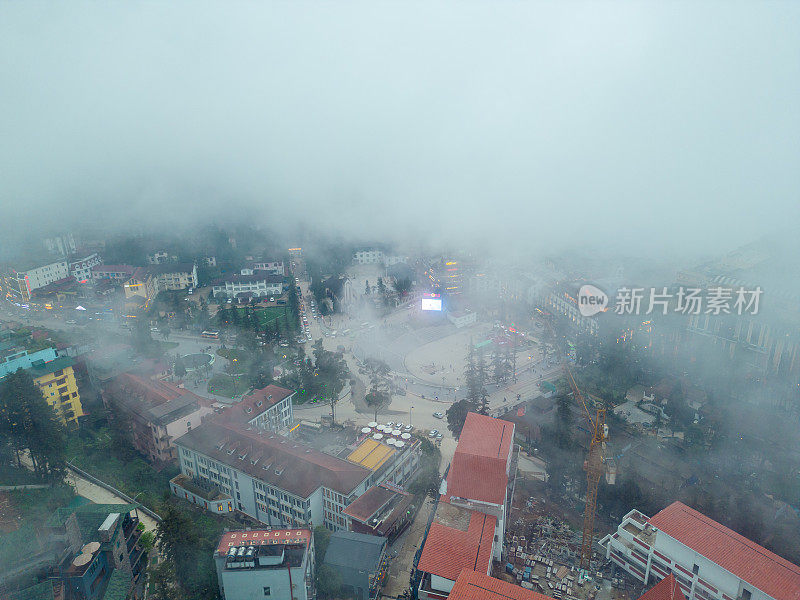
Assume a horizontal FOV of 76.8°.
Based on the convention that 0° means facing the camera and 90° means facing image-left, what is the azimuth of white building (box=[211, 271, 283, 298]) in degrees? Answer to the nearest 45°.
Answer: approximately 0°

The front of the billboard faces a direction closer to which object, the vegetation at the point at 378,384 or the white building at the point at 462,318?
the vegetation

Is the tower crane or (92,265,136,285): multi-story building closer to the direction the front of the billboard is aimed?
the tower crane

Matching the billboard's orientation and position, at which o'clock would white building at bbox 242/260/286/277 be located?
The white building is roughly at 4 o'clock from the billboard.

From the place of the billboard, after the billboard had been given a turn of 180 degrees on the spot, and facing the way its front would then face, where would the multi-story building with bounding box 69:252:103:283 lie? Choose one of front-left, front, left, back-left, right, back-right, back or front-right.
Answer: left

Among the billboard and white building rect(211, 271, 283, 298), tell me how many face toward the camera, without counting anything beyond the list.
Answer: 2

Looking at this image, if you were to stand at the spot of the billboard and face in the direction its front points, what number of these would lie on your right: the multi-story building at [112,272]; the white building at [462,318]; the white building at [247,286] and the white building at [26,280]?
3

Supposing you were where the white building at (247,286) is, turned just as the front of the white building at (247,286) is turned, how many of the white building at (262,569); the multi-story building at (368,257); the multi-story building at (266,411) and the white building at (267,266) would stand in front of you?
2

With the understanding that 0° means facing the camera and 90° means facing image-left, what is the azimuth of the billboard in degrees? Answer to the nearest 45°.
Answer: approximately 0°

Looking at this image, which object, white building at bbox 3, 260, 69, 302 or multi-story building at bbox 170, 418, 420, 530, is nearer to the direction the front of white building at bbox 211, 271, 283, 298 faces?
the multi-story building

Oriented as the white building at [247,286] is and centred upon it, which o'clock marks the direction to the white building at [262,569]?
the white building at [262,569] is roughly at 12 o'clock from the white building at [247,286].

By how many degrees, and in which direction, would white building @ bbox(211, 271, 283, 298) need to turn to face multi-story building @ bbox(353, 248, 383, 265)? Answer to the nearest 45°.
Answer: approximately 135° to its left

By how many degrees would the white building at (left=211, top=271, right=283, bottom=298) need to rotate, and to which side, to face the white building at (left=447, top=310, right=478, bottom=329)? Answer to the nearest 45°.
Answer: approximately 45° to its left
